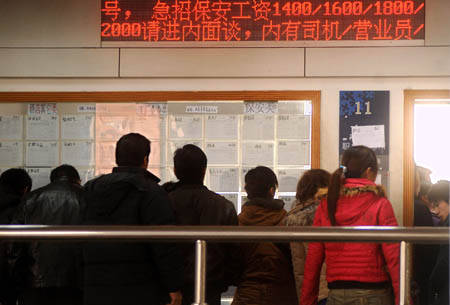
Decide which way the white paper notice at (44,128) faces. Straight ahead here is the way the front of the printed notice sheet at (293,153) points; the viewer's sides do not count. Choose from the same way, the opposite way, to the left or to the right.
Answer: the same way

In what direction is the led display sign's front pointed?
toward the camera

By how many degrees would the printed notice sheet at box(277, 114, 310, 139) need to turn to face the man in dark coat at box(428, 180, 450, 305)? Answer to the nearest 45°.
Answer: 0° — it already faces them

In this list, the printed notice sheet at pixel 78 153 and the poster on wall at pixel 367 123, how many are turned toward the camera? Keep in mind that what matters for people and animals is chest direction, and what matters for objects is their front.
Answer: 2

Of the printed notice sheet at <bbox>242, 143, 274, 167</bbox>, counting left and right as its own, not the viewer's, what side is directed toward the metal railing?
front

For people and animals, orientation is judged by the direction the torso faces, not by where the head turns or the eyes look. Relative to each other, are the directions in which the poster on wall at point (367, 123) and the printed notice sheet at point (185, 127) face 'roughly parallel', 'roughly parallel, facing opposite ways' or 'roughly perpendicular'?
roughly parallel

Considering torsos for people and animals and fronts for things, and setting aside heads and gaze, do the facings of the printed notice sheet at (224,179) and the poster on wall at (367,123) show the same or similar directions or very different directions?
same or similar directions

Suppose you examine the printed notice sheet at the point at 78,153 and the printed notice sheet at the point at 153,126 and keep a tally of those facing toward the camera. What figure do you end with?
2

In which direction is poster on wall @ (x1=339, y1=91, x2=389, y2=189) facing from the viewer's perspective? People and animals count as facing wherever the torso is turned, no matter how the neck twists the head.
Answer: toward the camera

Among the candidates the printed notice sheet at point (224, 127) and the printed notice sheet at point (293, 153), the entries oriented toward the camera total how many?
2

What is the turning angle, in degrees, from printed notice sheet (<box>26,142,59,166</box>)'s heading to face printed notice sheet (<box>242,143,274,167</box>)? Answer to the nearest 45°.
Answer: approximately 90° to its left

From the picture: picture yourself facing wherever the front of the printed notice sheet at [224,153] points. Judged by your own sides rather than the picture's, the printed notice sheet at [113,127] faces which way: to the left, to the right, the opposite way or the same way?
the same way

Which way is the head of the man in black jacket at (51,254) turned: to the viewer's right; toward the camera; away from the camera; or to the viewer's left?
away from the camera

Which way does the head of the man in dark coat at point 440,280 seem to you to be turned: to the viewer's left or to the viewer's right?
to the viewer's left

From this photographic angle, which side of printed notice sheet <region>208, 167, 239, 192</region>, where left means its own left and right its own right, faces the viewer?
front

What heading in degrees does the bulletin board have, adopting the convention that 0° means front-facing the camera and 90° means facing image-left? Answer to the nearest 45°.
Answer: approximately 0°
